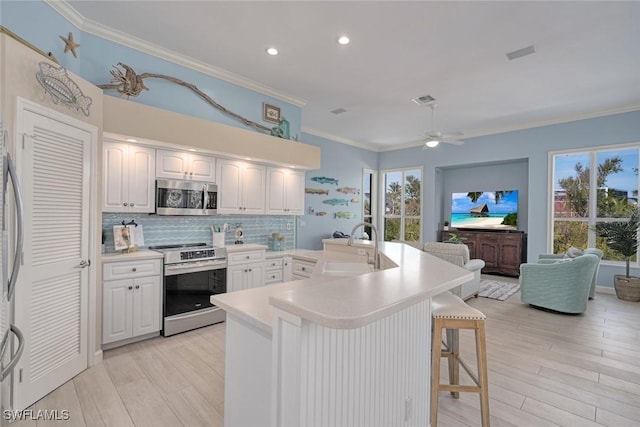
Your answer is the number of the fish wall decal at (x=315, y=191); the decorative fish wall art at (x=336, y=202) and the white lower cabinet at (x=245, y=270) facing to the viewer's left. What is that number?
2

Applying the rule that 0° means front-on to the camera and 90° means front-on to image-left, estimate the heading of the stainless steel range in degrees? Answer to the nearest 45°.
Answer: approximately 315°

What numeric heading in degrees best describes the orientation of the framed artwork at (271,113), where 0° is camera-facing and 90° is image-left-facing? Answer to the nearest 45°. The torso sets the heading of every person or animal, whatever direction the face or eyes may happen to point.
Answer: approximately 315°

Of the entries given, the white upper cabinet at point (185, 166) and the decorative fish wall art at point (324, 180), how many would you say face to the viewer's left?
1

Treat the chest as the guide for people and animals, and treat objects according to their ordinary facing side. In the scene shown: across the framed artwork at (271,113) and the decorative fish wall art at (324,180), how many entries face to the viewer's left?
0

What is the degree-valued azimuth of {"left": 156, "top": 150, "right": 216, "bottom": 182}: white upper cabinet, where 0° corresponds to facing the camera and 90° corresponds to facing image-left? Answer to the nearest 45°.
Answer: approximately 315°

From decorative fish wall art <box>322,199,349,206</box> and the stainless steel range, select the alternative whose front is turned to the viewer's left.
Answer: the decorative fish wall art

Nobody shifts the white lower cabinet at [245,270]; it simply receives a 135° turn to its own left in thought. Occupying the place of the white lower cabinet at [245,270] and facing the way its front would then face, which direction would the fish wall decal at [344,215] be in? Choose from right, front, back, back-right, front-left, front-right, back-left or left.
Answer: front-right

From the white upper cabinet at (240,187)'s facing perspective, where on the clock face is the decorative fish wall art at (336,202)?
The decorative fish wall art is roughly at 9 o'clock from the white upper cabinet.

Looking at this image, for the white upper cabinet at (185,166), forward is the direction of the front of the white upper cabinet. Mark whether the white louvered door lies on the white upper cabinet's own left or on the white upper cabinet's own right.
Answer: on the white upper cabinet's own right

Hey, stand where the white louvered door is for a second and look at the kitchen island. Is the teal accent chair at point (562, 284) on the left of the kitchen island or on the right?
left

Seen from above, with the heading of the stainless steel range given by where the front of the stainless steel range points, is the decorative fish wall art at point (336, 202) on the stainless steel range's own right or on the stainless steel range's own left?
on the stainless steel range's own left

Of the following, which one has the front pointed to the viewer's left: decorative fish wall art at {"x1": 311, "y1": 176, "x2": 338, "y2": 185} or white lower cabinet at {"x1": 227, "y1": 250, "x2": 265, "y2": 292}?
the decorative fish wall art

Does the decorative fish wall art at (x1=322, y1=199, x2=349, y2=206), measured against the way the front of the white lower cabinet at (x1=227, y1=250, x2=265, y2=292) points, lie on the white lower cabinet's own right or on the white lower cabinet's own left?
on the white lower cabinet's own left

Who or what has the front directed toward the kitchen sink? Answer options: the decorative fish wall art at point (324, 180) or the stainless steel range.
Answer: the stainless steel range

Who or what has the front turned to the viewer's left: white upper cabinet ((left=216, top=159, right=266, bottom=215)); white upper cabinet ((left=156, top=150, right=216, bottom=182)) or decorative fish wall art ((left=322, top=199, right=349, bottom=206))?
the decorative fish wall art
